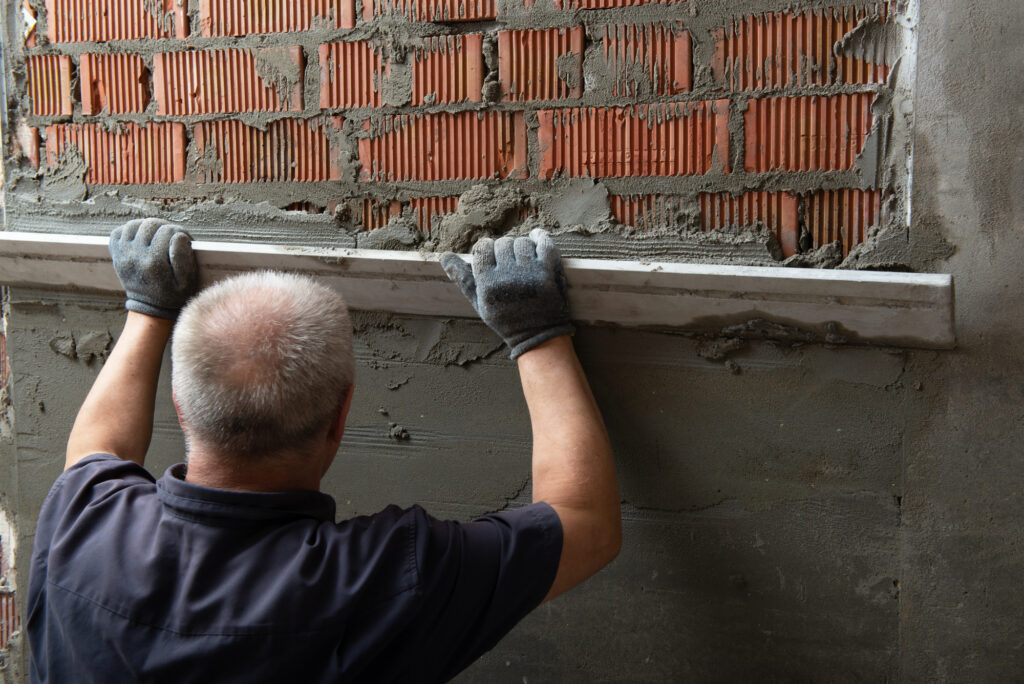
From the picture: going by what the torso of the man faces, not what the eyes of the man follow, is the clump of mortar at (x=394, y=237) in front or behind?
in front

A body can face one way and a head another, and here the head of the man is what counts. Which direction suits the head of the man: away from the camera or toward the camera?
away from the camera

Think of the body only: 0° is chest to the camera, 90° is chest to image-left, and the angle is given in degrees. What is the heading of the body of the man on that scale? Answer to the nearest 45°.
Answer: approximately 180°

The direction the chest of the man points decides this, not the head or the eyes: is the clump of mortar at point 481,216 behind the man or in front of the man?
in front
